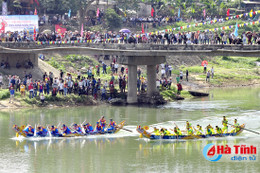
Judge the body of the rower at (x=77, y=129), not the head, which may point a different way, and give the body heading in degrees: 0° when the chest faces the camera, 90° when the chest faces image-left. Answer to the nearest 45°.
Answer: approximately 90°

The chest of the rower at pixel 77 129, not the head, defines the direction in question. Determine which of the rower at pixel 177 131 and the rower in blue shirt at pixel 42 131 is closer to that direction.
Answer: the rower in blue shirt

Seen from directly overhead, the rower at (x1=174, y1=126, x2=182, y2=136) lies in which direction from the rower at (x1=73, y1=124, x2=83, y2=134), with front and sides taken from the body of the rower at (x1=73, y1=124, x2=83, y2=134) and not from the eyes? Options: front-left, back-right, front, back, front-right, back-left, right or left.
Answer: back

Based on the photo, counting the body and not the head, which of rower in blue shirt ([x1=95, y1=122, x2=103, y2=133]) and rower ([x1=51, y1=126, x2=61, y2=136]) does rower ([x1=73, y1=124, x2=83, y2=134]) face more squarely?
the rower

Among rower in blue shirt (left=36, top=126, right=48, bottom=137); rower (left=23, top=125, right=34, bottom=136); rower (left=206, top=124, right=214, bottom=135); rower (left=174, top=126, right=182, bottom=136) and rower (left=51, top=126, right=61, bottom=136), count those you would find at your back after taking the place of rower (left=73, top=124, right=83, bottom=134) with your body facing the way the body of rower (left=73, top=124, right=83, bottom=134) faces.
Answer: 2

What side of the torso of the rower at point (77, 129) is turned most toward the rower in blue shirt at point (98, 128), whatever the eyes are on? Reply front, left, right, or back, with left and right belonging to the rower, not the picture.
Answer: back

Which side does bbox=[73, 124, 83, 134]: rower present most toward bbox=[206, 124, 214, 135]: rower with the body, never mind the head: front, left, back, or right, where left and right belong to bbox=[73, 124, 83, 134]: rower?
back

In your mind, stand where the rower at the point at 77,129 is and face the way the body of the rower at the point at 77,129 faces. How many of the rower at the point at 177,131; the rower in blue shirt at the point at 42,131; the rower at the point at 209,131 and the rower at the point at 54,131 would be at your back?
2

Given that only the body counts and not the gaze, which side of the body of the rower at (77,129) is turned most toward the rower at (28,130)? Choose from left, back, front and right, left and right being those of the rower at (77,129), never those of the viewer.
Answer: front

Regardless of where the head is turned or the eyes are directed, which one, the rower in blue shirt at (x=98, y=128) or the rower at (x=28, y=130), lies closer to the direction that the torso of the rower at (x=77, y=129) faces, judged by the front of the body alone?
the rower

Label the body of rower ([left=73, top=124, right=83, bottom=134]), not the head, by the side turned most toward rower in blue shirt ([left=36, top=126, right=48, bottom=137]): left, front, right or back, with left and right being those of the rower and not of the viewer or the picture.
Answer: front

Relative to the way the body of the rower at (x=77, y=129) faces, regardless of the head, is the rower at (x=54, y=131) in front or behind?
in front
